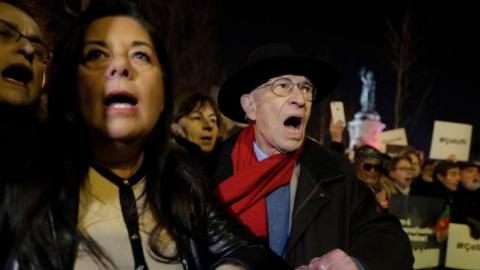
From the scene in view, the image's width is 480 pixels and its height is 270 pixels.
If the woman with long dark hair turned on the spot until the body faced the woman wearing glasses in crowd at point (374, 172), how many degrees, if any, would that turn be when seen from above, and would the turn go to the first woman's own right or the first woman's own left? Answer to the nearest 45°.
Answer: approximately 135° to the first woman's own left

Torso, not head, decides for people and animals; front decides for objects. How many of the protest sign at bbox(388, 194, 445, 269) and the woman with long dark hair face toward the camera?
2

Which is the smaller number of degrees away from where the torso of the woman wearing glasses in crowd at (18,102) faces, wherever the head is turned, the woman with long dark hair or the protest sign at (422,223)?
the woman with long dark hair

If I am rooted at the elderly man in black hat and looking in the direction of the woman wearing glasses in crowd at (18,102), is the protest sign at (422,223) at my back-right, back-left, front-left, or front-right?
back-right

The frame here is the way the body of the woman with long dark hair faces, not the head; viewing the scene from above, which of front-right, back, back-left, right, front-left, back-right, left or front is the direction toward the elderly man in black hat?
back-left

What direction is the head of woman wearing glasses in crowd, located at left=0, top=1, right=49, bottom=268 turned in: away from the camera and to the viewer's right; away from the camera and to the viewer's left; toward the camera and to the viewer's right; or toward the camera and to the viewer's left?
toward the camera and to the viewer's right

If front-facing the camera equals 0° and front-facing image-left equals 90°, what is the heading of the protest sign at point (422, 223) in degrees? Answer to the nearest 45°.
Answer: approximately 0°

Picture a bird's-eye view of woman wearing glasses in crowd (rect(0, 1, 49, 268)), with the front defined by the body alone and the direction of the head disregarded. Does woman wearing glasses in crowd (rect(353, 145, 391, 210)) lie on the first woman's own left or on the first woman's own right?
on the first woman's own left

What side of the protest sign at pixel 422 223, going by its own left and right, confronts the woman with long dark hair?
front

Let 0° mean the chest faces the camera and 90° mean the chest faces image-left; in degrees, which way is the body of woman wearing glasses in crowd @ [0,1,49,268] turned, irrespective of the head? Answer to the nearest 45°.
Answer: approximately 315°

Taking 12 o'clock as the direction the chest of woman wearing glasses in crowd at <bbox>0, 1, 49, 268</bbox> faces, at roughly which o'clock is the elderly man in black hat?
The elderly man in black hat is roughly at 10 o'clock from the woman wearing glasses in crowd.

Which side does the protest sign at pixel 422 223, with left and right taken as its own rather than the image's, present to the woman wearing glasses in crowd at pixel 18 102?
front

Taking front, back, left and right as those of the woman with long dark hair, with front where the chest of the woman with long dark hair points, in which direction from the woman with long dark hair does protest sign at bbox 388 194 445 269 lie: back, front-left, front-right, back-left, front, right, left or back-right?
back-left
